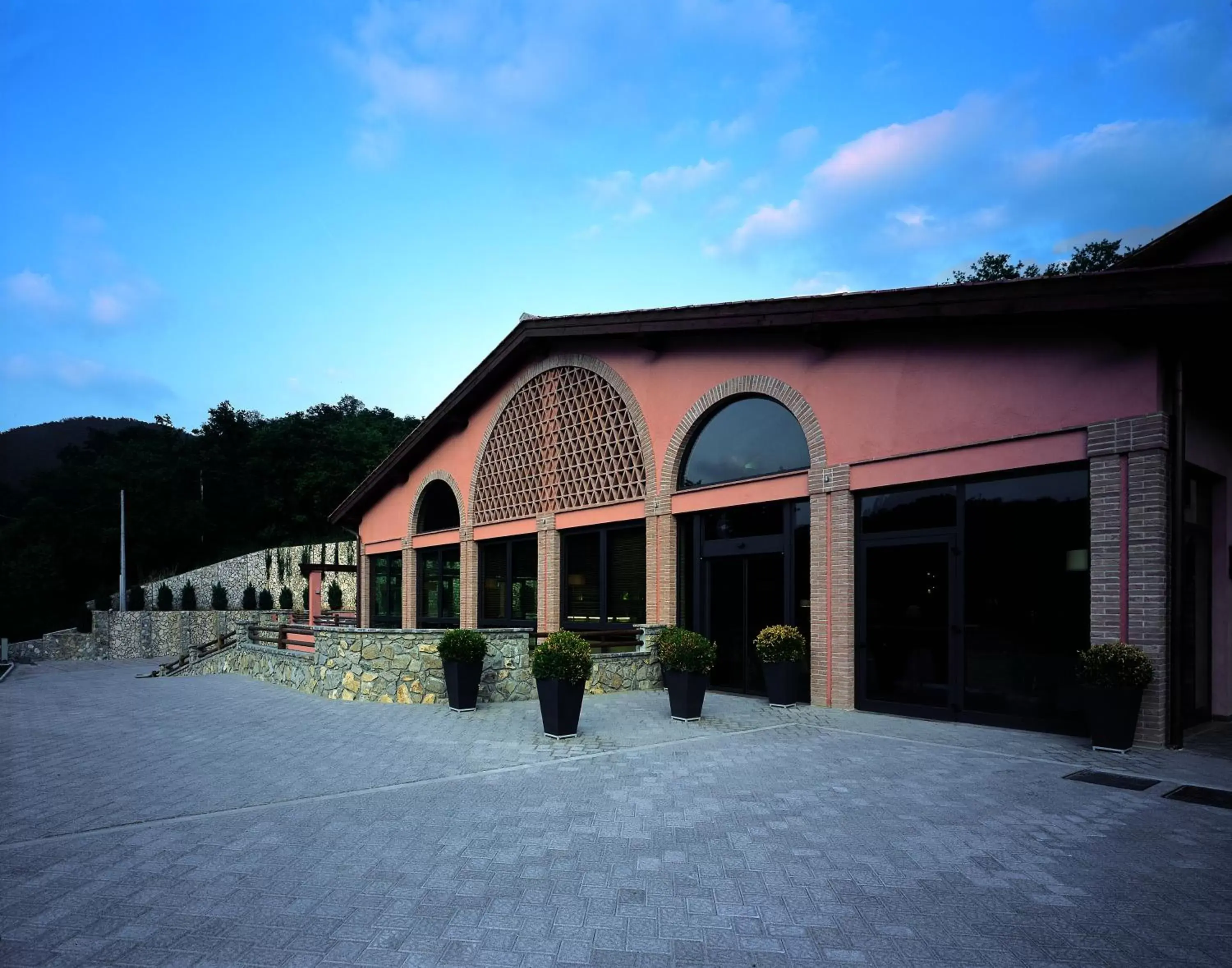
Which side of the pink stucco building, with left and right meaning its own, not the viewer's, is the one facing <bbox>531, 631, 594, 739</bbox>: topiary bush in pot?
front

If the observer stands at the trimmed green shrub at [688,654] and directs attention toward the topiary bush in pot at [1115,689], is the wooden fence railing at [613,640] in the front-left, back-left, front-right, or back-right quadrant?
back-left

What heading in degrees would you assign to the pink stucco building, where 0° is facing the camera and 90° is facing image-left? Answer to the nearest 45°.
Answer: approximately 45°

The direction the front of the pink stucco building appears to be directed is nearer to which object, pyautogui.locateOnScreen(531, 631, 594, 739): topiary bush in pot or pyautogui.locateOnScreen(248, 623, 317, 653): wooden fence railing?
the topiary bush in pot
